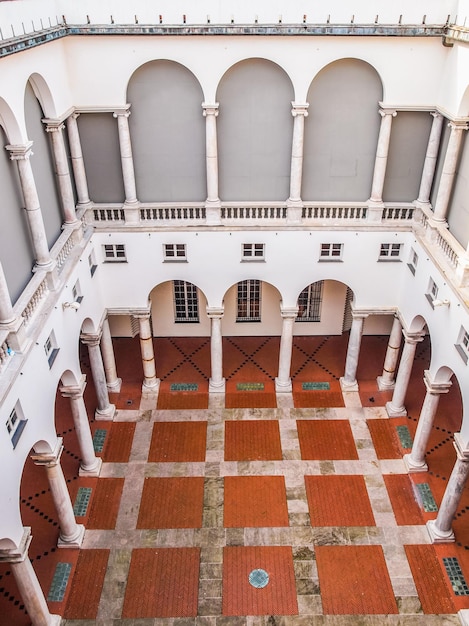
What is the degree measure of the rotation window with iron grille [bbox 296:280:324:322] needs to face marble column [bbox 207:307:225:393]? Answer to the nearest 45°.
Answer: approximately 45° to its right

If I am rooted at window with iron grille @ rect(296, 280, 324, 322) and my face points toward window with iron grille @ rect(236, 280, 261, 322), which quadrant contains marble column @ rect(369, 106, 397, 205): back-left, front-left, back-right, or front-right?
back-left

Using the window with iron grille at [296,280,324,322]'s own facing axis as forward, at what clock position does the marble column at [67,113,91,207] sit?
The marble column is roughly at 2 o'clock from the window with iron grille.

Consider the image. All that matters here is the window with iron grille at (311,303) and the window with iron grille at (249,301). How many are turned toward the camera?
2

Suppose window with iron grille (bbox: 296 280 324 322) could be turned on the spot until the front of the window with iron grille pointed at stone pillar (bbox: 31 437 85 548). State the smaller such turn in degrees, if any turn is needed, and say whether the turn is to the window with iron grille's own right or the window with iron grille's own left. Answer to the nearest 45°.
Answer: approximately 45° to the window with iron grille's own right
